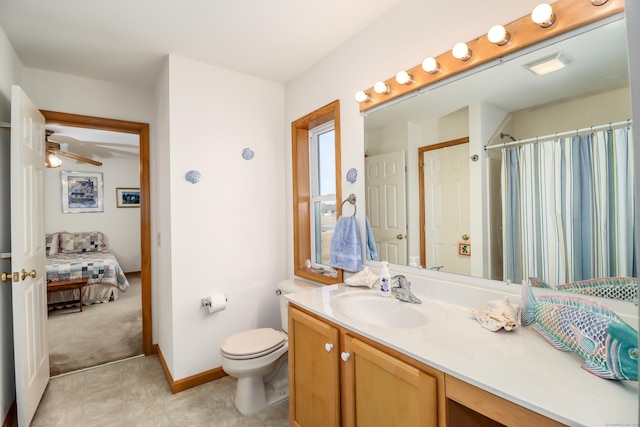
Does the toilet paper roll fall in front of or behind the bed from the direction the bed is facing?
in front

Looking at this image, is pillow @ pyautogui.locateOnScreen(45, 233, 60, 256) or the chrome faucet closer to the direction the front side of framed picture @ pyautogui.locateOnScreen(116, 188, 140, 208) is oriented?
the chrome faucet

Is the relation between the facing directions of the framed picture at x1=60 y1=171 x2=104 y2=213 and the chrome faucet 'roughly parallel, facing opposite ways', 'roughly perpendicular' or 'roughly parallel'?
roughly perpendicular

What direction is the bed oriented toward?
toward the camera

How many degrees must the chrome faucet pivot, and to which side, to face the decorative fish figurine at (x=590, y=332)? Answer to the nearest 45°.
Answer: approximately 90° to its left

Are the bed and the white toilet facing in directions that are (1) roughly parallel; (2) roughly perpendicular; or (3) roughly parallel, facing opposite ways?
roughly perpendicular

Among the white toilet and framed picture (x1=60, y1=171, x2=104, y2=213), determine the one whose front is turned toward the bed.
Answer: the framed picture

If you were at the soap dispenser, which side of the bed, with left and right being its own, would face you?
front

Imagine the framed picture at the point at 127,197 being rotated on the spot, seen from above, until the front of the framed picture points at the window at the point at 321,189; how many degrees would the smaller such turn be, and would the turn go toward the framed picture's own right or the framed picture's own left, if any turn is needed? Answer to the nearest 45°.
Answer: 0° — it already faces it

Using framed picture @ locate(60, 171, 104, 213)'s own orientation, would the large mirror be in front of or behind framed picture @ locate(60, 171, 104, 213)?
in front

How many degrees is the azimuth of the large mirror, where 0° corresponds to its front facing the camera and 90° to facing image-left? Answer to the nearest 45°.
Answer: approximately 45°

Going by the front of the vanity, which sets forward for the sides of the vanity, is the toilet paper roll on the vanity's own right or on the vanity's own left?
on the vanity's own right

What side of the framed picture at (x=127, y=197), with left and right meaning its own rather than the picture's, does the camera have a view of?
front

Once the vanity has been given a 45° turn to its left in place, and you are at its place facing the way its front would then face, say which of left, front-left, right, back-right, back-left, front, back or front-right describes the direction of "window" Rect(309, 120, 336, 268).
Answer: back-right

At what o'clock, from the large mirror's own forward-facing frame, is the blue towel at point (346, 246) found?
The blue towel is roughly at 2 o'clock from the large mirror.
